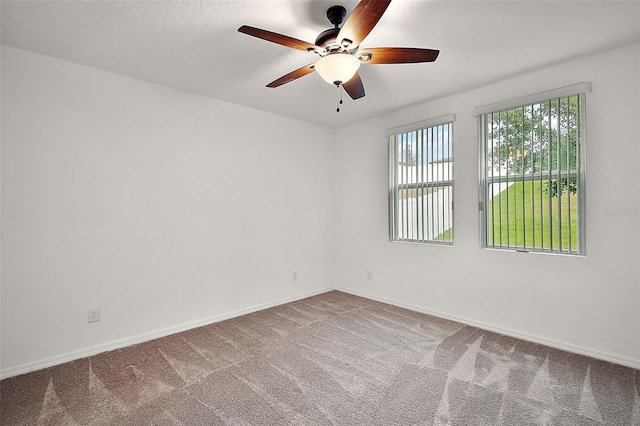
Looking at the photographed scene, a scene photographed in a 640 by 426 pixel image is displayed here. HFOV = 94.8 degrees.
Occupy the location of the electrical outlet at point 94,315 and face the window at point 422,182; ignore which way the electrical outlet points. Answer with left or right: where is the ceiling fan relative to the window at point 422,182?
right

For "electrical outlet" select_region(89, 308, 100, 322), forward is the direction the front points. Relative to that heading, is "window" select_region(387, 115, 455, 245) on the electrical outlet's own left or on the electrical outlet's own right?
on the electrical outlet's own left

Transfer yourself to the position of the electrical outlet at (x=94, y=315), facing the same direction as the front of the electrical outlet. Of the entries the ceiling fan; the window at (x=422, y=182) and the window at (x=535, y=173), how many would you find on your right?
0

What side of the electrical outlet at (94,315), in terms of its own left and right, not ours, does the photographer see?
front

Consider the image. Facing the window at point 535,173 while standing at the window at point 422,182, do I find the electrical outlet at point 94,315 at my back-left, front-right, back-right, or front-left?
back-right

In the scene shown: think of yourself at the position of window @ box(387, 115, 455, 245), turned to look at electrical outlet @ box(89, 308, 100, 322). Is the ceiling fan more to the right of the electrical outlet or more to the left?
left

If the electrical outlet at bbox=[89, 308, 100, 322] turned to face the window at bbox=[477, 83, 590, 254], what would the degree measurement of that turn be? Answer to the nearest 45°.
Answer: approximately 45° to its left

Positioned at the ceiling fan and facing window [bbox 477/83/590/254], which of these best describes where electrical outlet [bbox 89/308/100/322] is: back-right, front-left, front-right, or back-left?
back-left

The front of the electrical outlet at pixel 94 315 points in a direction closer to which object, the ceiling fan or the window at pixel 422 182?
the ceiling fan

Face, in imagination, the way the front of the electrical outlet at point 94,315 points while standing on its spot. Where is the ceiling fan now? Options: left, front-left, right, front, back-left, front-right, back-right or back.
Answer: front-left

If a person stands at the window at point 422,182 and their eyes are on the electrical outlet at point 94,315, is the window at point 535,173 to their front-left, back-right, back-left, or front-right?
back-left
